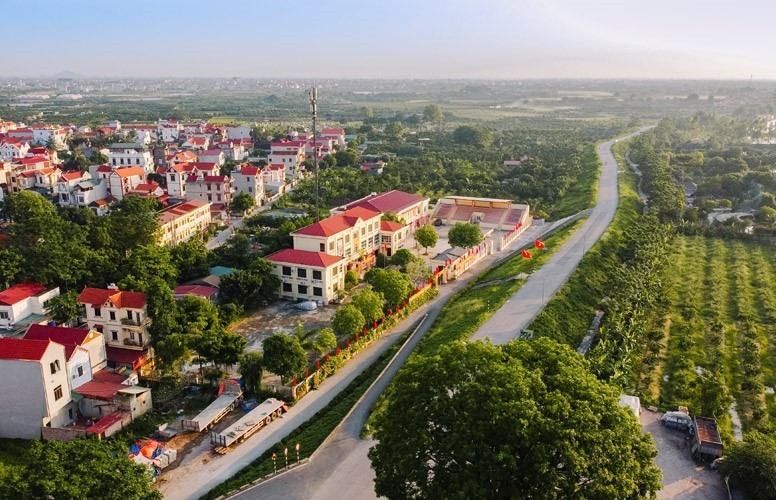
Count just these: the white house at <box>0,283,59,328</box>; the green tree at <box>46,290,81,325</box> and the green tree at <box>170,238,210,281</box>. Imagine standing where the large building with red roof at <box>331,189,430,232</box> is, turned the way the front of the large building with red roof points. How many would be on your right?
3

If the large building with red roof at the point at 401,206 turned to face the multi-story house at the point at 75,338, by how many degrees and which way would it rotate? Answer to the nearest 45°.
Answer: approximately 90° to its right

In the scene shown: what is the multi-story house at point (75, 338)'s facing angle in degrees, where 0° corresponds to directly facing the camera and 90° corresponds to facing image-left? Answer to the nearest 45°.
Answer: approximately 315°

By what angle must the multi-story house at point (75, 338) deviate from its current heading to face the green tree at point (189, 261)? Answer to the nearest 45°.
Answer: approximately 90° to its left

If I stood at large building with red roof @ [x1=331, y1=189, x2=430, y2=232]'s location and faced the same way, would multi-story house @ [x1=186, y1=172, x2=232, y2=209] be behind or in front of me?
behind

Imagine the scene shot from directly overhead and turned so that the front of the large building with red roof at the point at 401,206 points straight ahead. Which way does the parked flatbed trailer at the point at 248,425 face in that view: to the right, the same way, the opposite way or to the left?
to the right

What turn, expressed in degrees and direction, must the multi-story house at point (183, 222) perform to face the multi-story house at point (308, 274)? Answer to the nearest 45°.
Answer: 0° — it already faces it

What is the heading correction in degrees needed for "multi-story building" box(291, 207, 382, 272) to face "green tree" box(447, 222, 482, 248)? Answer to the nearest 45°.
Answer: approximately 45° to its left

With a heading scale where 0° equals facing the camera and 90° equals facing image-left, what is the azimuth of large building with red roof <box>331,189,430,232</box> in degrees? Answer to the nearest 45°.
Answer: approximately 315°

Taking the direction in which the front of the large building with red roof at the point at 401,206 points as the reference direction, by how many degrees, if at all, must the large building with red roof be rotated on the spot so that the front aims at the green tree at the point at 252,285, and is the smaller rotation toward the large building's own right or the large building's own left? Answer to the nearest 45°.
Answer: approximately 90° to the large building's own right

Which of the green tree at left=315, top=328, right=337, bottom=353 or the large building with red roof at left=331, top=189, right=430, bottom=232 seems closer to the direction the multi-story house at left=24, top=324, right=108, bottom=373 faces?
the green tree

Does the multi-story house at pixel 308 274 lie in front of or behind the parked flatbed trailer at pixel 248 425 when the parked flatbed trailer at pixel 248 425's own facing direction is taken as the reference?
behind

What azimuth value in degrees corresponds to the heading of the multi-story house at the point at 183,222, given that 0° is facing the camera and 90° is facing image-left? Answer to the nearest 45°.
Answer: approximately 315°
